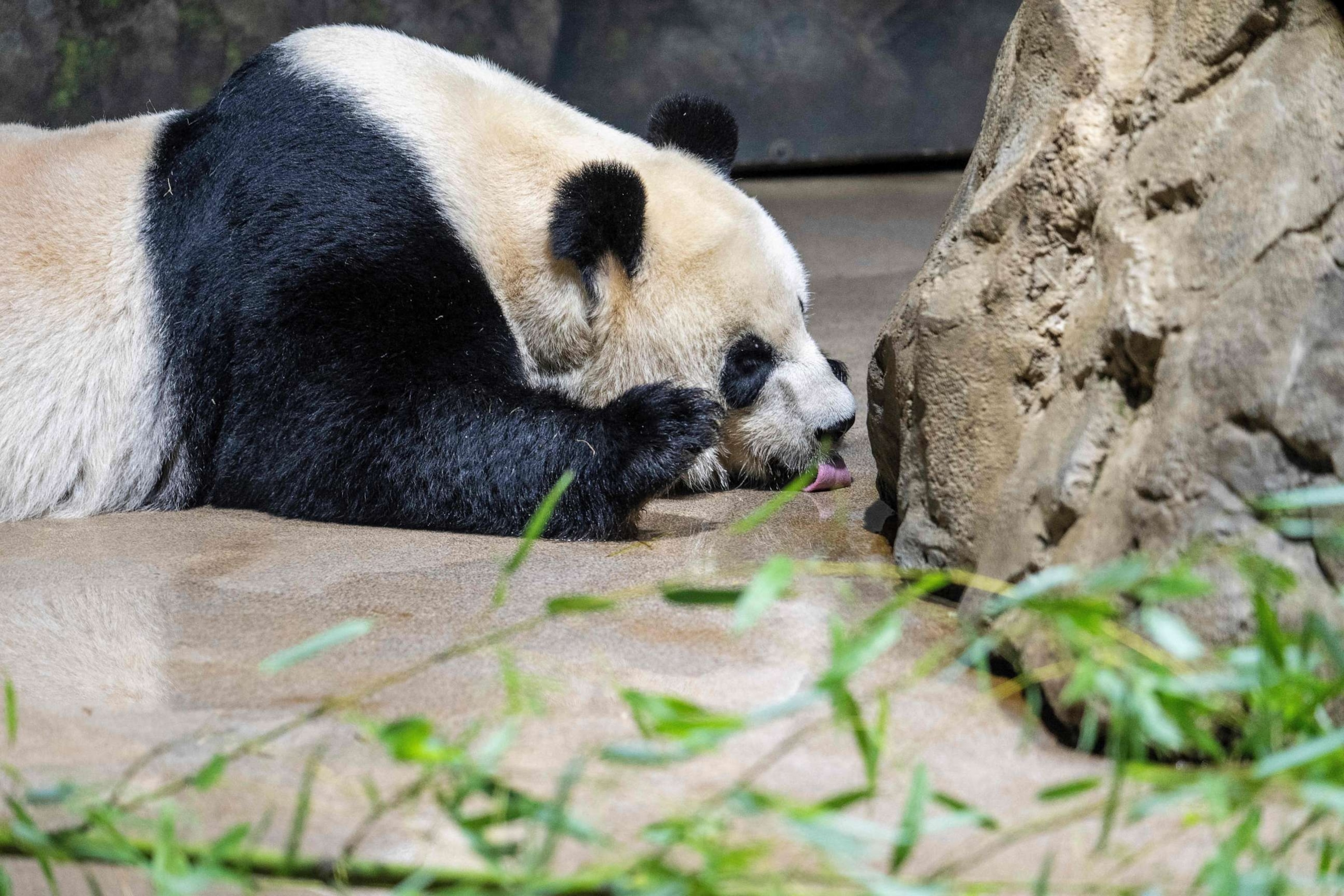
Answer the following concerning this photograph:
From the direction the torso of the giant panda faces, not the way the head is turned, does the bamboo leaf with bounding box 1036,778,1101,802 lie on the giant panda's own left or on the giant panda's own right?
on the giant panda's own right

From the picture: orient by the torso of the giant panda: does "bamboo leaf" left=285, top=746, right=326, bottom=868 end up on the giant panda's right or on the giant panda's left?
on the giant panda's right

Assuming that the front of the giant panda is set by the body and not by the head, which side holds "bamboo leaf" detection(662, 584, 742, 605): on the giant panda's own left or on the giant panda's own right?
on the giant panda's own right

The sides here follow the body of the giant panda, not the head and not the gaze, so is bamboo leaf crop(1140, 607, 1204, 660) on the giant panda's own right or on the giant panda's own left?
on the giant panda's own right

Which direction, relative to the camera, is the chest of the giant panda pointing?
to the viewer's right

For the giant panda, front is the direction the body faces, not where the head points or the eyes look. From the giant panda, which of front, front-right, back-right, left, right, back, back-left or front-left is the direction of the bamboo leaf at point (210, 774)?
right

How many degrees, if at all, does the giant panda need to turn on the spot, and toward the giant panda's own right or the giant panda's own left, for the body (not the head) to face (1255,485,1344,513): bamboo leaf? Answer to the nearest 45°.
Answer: approximately 45° to the giant panda's own right
